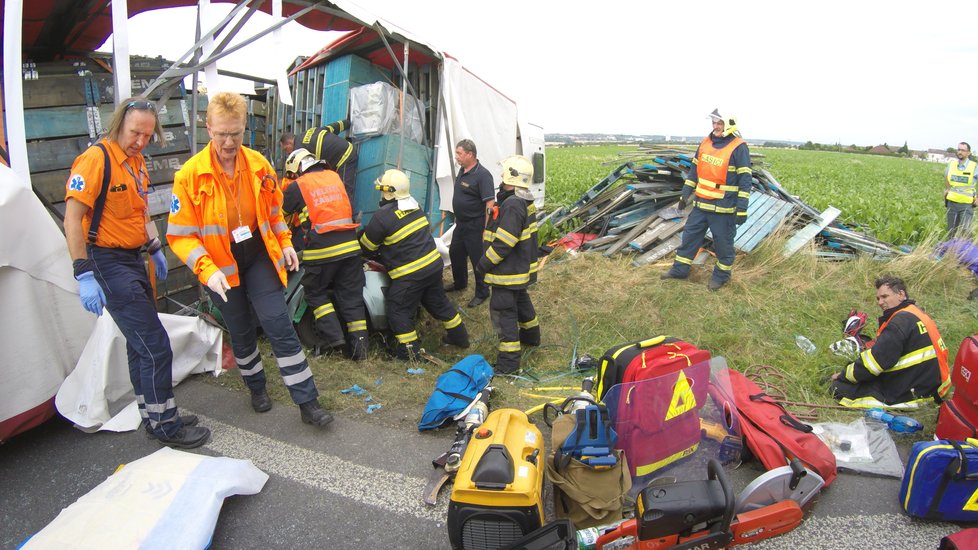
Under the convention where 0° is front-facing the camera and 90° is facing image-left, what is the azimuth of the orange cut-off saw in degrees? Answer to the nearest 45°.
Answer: approximately 270°

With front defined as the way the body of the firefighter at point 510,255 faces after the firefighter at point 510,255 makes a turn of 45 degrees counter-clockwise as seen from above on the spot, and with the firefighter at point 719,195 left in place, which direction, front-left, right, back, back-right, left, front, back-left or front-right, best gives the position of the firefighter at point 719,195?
back

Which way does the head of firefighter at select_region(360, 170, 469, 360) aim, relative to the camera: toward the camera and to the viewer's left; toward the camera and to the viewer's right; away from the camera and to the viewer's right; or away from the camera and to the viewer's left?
away from the camera and to the viewer's left

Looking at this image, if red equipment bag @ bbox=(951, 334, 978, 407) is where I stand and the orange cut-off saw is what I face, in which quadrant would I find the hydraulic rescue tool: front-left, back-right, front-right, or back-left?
front-right

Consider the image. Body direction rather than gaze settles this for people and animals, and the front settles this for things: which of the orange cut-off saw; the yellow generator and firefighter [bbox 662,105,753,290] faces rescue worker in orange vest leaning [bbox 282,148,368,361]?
the firefighter

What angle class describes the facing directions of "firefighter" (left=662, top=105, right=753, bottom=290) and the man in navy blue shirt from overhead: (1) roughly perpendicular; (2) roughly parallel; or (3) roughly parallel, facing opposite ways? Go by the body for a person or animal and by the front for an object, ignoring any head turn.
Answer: roughly parallel

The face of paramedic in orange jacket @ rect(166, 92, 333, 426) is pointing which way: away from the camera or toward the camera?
toward the camera

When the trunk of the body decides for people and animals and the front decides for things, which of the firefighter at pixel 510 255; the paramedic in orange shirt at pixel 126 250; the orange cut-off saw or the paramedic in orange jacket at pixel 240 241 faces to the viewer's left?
the firefighter

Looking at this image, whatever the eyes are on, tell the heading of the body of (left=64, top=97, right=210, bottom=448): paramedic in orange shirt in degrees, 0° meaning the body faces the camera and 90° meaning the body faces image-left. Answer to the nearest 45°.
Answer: approximately 315°

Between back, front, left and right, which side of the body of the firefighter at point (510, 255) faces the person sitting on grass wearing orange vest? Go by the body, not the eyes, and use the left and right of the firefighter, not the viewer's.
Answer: back

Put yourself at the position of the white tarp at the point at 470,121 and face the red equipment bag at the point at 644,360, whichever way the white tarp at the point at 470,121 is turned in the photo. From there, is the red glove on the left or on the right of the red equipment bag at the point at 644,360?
left

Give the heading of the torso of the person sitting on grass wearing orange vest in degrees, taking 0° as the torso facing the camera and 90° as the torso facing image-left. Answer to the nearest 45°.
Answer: approximately 90°

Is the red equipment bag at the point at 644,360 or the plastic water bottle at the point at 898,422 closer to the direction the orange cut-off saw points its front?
the plastic water bottle

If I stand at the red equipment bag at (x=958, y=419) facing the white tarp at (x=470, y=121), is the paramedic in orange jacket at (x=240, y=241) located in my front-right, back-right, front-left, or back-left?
front-left

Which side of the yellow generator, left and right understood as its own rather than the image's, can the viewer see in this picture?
front
